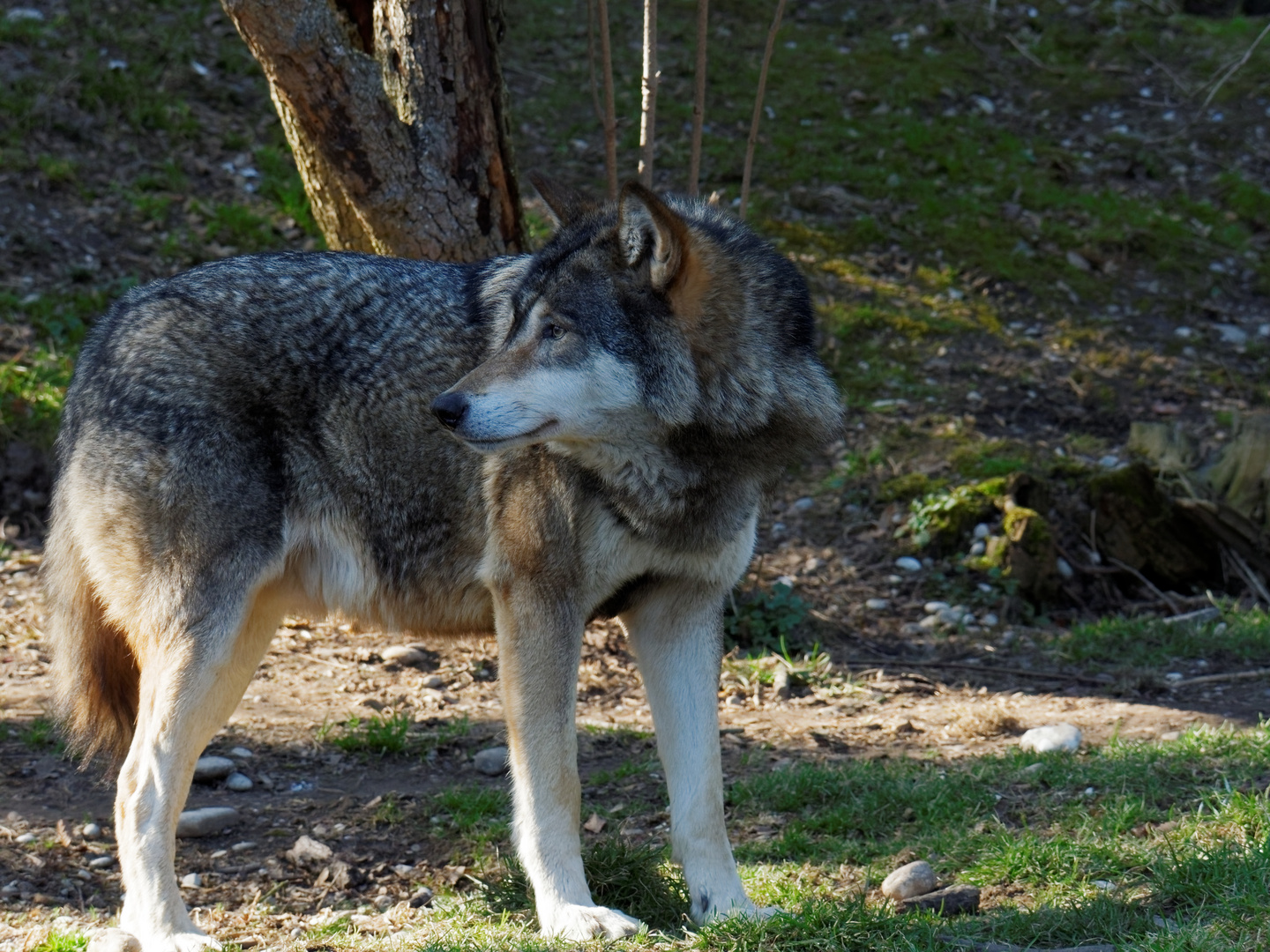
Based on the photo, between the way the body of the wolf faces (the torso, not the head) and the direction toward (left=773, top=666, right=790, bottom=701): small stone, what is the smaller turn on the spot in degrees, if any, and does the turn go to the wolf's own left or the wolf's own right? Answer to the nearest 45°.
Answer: approximately 45° to the wolf's own left

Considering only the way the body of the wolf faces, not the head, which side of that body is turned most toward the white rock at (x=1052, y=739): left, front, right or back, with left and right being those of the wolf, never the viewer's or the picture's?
front

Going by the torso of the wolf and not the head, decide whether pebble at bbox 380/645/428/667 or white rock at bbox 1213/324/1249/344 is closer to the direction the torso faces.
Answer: the white rock

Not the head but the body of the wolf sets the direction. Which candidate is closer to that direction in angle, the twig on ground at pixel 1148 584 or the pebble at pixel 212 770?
the twig on ground

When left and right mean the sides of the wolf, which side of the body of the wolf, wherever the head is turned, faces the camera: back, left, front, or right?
right

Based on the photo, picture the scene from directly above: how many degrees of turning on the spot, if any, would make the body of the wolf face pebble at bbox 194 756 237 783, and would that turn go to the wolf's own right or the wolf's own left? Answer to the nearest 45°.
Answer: approximately 135° to the wolf's own left
